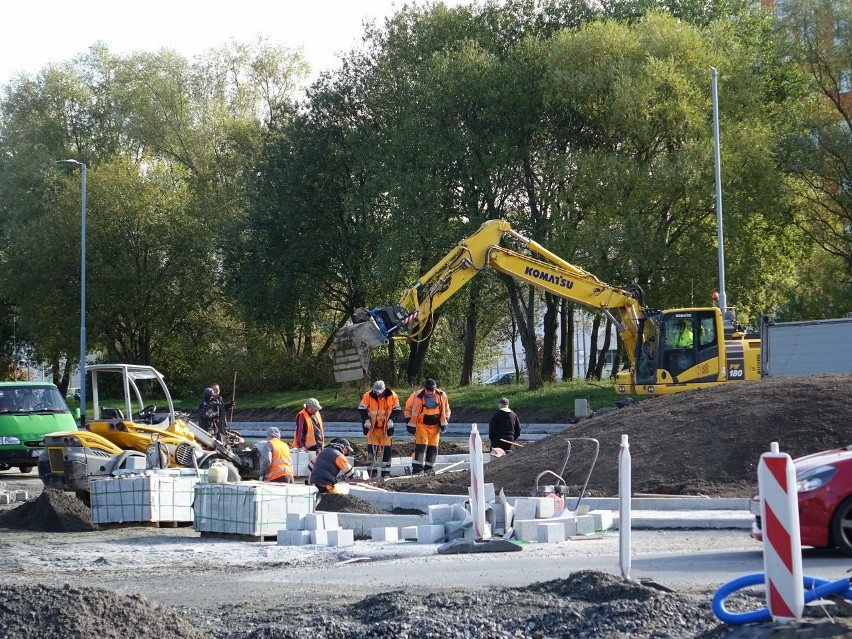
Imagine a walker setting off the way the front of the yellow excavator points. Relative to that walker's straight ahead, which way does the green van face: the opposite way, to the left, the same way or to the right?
to the left

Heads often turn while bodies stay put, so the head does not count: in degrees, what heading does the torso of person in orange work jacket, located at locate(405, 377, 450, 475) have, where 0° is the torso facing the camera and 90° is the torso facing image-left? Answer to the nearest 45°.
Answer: approximately 0°

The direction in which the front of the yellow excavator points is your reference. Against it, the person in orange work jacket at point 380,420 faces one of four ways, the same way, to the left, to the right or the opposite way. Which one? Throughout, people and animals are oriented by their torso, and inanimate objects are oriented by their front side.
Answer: to the left

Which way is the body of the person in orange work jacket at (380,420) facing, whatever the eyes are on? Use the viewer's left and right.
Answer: facing the viewer

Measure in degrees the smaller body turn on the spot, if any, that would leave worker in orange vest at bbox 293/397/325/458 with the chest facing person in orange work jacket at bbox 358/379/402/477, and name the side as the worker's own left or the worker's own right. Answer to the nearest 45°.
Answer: approximately 90° to the worker's own left

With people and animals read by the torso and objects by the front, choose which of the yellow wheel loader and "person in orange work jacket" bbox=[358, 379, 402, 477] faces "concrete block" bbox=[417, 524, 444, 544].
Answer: the person in orange work jacket

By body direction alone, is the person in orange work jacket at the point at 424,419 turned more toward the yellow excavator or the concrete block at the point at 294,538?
the concrete block

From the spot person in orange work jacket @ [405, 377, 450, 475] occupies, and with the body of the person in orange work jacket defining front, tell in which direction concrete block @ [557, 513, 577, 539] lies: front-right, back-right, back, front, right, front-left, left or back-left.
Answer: front

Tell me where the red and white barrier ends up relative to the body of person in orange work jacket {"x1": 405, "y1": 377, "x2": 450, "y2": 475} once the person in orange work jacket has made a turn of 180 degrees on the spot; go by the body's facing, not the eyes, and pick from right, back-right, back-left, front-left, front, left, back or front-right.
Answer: back

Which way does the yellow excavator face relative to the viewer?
to the viewer's left

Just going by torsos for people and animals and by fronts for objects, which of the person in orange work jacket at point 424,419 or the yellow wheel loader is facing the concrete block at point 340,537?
the person in orange work jacket

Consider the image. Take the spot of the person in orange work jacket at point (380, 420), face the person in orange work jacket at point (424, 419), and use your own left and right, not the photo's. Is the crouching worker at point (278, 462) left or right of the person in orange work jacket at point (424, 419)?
right

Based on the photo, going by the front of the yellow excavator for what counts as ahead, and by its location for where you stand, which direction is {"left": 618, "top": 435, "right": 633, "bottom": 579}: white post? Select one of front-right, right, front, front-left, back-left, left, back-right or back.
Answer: left

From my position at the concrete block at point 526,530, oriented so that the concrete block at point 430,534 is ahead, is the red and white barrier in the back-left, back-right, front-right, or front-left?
back-left

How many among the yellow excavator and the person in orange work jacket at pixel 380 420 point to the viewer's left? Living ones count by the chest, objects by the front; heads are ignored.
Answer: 1
